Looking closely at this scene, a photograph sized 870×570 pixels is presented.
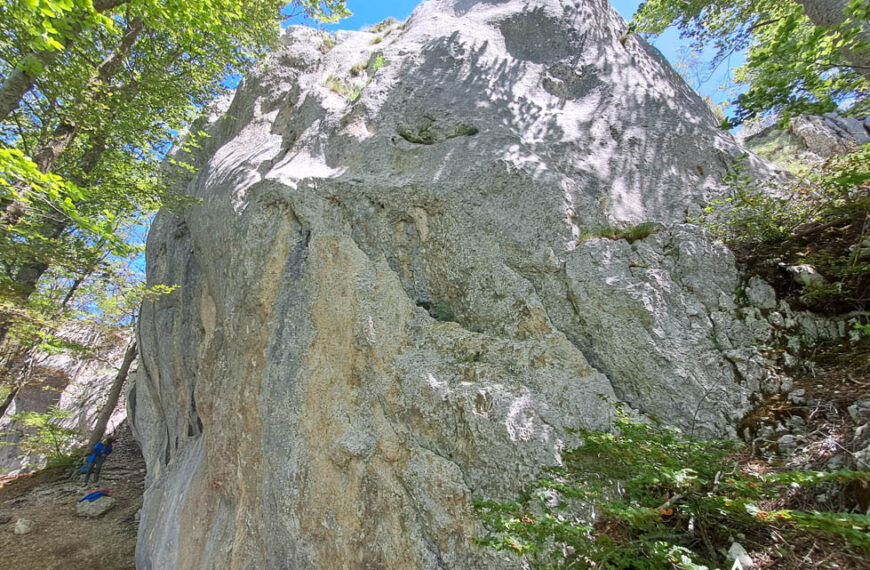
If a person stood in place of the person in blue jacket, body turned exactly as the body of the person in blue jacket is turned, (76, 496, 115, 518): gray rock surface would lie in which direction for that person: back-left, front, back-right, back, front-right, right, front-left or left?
right

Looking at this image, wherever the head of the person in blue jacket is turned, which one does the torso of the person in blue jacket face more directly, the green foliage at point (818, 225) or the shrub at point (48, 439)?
the green foliage

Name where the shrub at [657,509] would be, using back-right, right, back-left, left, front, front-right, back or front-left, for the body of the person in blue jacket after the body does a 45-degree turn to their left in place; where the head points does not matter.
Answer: back-right

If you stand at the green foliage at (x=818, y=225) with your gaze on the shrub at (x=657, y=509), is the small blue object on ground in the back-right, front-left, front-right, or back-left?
front-right

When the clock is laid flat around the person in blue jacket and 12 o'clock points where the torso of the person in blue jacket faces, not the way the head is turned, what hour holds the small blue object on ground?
The small blue object on ground is roughly at 3 o'clock from the person in blue jacket.

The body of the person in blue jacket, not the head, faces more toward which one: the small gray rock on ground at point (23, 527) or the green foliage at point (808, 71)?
the green foliage

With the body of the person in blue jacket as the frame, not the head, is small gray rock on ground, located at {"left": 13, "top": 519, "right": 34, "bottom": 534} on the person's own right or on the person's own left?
on the person's own right

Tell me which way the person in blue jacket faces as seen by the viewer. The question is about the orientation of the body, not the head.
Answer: to the viewer's right
